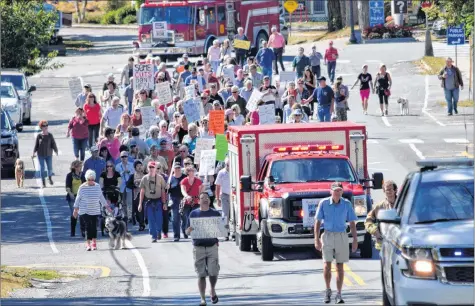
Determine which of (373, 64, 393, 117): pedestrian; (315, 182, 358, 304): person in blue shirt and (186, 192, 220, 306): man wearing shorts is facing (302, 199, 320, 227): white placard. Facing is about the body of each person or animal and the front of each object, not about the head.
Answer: the pedestrian

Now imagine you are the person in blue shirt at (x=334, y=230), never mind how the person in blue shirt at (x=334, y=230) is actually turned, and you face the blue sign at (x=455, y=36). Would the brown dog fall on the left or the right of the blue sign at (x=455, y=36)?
left

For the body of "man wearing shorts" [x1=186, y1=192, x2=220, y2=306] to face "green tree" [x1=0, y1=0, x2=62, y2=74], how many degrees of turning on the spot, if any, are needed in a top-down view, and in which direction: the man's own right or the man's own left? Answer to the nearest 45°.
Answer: approximately 180°

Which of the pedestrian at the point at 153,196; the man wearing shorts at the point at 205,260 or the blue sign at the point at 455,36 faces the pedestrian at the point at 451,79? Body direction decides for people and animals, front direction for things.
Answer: the blue sign

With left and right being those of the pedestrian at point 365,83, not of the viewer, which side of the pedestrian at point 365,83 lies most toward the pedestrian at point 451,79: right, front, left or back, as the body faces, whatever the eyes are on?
left

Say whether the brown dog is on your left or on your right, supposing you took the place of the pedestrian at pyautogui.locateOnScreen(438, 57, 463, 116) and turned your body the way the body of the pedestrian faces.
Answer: on your right

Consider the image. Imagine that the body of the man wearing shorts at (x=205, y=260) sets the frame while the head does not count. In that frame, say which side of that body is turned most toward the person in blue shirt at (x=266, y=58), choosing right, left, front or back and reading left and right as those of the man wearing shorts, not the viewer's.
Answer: back

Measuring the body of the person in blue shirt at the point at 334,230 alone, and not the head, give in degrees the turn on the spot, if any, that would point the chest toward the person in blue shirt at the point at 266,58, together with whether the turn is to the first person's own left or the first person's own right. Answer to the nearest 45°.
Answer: approximately 180°
